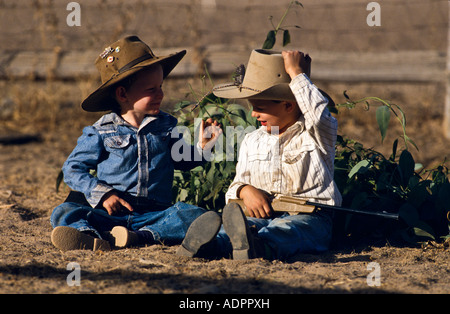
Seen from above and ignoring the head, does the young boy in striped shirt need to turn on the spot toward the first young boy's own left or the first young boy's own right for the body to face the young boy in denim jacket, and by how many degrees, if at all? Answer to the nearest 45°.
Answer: approximately 45° to the first young boy's own right

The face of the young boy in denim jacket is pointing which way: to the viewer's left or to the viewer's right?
to the viewer's right

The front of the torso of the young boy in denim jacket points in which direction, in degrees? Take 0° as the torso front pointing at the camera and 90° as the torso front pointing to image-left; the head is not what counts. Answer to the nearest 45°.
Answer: approximately 315°

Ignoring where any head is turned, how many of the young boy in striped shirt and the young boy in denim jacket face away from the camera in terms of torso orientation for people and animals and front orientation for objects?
0

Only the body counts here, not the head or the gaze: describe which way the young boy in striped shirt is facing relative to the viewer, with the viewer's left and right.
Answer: facing the viewer and to the left of the viewer

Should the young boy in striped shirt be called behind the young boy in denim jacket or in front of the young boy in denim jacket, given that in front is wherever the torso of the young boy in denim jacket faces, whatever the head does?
in front

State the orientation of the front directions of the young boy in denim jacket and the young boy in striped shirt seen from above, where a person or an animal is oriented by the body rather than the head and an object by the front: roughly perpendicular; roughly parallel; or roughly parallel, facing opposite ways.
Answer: roughly perpendicular
